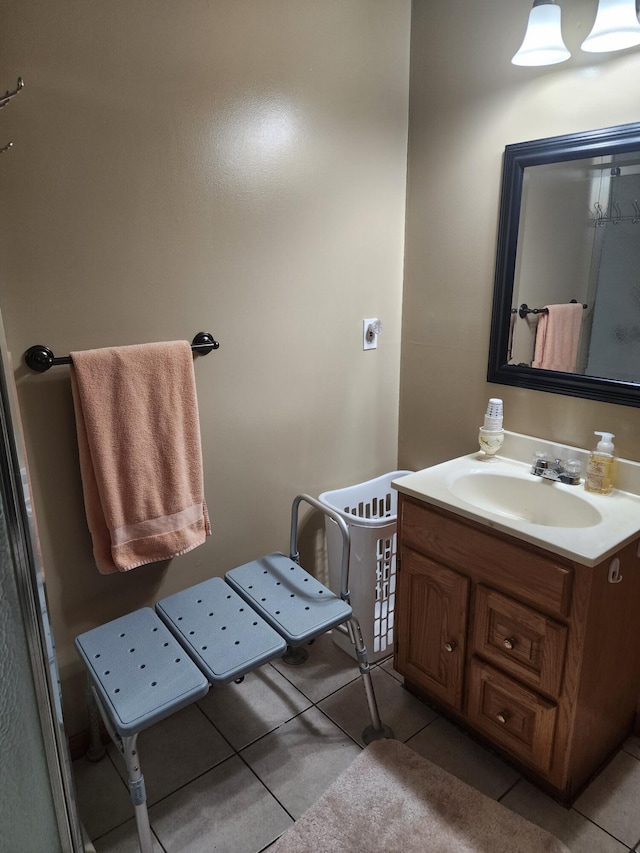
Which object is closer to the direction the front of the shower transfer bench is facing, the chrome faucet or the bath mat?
the bath mat

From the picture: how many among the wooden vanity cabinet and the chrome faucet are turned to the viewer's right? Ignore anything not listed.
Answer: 0

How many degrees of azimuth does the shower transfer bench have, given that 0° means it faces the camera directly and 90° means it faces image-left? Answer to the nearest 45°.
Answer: approximately 315°

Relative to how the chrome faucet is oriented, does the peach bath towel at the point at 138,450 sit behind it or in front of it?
in front

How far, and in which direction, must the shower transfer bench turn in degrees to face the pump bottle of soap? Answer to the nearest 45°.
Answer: approximately 45° to its left

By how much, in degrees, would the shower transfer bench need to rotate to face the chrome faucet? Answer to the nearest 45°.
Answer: approximately 45° to its left

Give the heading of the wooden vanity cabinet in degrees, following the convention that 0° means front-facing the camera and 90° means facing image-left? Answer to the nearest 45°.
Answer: approximately 45°

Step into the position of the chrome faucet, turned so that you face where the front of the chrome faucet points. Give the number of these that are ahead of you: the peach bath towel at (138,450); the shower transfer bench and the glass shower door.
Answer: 3

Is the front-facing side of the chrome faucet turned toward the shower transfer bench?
yes
